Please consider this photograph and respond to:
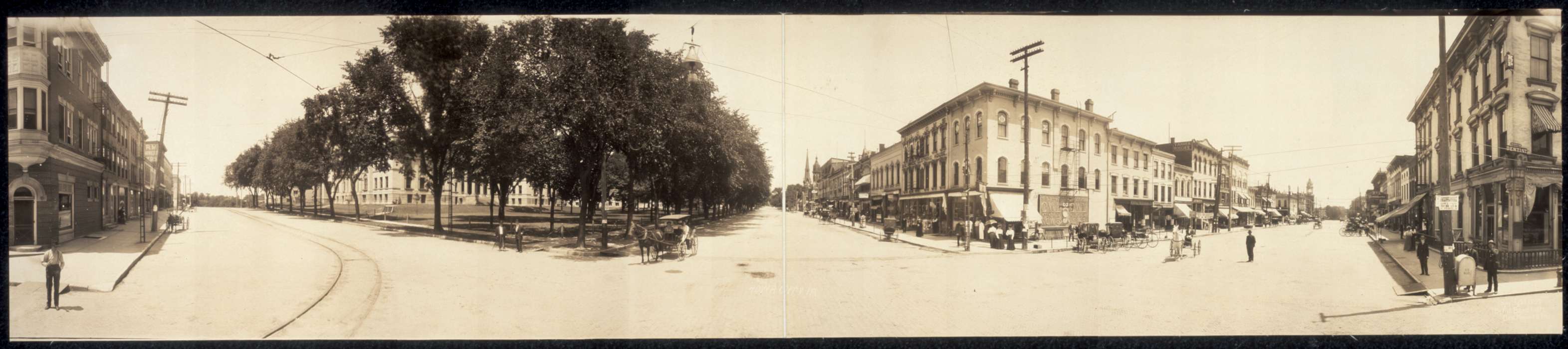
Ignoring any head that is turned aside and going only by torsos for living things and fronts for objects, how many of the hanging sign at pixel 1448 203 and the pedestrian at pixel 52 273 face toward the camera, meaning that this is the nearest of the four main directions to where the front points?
2

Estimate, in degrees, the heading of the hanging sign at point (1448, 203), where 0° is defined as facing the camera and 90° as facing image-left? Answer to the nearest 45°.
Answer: approximately 0°
